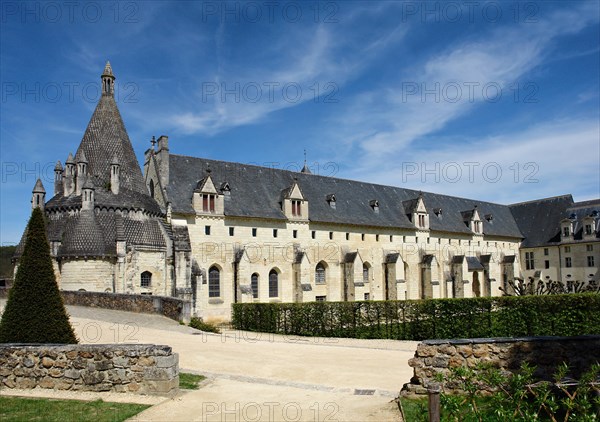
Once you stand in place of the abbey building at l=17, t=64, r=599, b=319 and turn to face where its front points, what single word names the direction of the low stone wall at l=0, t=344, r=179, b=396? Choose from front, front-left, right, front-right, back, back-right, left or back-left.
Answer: front-right

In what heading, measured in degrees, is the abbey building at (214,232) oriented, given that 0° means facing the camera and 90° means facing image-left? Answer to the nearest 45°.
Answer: approximately 315°

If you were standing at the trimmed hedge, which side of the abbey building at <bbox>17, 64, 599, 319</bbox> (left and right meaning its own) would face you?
front

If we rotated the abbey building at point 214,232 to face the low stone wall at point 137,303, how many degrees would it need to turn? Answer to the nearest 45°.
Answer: approximately 45° to its right

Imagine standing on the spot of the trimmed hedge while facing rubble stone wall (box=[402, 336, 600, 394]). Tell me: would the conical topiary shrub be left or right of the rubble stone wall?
right

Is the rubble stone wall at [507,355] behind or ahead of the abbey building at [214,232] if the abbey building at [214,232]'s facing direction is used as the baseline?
ahead
